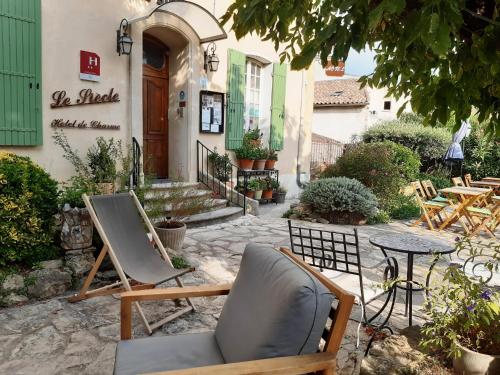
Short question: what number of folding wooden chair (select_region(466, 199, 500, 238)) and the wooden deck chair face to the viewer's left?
1

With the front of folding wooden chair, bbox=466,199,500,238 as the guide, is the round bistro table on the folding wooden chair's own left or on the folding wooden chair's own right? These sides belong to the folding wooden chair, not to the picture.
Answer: on the folding wooden chair's own left

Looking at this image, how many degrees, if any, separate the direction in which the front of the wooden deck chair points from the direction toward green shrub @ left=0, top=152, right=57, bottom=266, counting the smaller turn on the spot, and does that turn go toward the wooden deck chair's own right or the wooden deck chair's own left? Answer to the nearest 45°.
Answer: approximately 135° to the wooden deck chair's own right

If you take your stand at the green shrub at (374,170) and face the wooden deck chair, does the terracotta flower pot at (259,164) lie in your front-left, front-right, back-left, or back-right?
front-right

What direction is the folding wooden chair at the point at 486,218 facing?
to the viewer's left

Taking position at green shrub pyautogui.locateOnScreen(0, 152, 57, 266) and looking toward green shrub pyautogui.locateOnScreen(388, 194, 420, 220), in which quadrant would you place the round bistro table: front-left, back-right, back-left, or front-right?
front-right

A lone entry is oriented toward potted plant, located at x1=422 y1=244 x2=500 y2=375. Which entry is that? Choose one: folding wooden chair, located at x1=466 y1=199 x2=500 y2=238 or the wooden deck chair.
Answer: the wooden deck chair

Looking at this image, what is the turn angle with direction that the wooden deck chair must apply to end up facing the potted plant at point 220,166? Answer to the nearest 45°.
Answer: approximately 135° to its left

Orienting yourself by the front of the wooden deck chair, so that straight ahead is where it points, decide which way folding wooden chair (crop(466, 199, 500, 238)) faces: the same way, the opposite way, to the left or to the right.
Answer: the opposite way

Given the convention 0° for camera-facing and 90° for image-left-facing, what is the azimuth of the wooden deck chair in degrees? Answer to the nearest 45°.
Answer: approximately 315°
